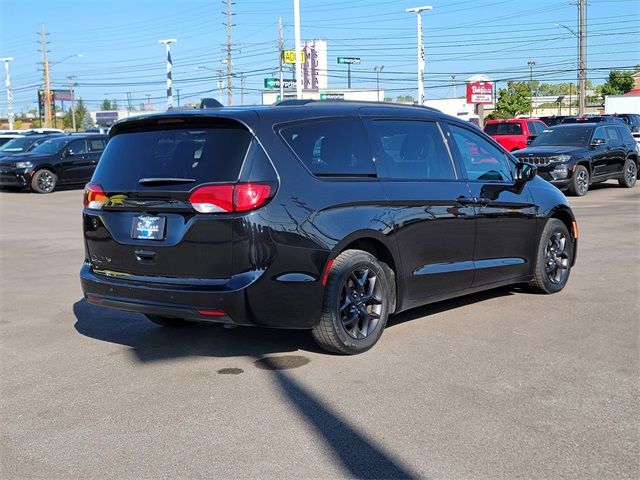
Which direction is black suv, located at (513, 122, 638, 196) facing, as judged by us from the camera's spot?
facing the viewer and to the left of the viewer

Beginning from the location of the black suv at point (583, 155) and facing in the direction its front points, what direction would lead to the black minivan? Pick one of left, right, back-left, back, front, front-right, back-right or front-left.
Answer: front-left

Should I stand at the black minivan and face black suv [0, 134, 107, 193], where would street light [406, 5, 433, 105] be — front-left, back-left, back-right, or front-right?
front-right

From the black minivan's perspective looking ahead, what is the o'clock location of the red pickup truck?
The red pickup truck is roughly at 11 o'clock from the black minivan.

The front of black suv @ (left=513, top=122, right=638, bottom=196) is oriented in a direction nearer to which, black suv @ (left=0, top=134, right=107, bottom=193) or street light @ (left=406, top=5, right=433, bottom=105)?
the black suv

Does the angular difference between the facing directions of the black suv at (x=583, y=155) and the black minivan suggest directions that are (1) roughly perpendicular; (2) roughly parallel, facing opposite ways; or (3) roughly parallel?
roughly parallel, facing opposite ways

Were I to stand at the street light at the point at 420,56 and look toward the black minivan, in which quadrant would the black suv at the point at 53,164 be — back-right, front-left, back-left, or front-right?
front-right

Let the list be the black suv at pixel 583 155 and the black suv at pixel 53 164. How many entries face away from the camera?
0

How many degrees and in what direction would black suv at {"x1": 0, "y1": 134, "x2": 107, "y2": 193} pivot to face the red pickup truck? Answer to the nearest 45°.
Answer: approximately 135° to its left

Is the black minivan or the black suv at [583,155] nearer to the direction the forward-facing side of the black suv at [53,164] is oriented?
the black minivan

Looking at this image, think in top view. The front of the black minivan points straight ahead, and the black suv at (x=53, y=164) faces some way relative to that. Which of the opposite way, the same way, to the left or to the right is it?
the opposite way

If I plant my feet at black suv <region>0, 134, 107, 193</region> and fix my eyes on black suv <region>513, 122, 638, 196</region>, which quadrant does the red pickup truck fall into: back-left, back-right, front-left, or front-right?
front-left

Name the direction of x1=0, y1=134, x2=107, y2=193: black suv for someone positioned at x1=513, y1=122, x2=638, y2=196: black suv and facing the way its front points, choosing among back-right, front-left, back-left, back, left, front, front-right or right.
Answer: front-right
